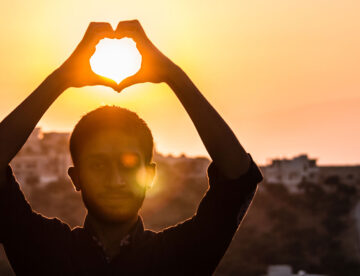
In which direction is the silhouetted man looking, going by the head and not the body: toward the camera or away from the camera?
toward the camera

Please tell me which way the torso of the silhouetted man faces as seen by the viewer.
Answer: toward the camera
